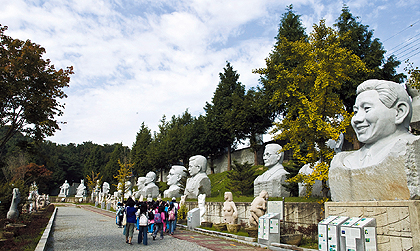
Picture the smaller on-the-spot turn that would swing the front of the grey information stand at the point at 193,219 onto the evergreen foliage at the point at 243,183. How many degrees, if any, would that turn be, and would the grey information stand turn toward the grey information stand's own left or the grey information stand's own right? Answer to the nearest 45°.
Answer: approximately 180°

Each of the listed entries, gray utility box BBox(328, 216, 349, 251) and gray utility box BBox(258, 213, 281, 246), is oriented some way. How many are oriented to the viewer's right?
0

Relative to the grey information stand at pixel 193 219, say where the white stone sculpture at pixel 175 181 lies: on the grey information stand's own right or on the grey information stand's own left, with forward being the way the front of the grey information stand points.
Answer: on the grey information stand's own right

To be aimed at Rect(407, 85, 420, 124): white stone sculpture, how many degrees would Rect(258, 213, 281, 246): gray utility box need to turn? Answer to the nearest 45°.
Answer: approximately 180°

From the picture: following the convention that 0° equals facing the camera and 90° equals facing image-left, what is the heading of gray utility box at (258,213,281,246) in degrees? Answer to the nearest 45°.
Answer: approximately 45°

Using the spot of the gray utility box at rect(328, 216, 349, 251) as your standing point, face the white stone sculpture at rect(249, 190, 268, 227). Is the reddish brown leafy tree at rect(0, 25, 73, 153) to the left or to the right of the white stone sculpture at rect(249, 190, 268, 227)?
left

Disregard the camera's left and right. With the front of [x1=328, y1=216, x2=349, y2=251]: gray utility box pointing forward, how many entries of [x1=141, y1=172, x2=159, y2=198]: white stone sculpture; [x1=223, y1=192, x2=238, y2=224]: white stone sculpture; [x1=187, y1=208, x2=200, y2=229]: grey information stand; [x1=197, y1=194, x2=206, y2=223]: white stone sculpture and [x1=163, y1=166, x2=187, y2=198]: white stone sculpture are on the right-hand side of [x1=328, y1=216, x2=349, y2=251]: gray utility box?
5

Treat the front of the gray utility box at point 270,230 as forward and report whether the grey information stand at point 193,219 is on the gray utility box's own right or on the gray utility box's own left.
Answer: on the gray utility box's own right

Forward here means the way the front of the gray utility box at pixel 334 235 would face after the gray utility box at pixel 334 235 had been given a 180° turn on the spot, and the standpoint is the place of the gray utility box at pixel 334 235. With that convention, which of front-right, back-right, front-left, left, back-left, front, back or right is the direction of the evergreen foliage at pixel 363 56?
front-left

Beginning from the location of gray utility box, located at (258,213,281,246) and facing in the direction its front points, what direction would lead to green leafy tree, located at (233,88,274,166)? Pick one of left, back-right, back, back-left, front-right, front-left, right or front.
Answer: back-right
